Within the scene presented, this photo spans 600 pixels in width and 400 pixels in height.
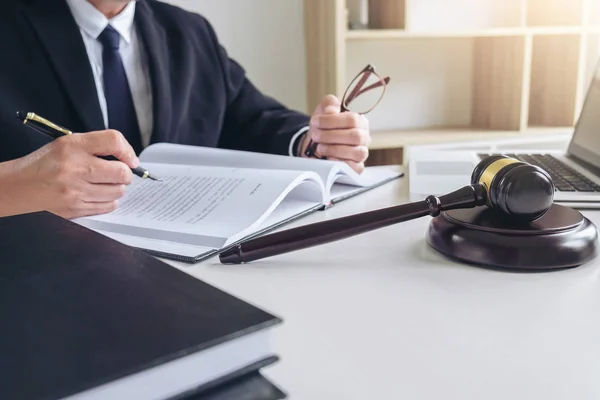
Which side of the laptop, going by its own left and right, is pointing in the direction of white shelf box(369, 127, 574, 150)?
right

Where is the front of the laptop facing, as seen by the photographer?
facing to the left of the viewer

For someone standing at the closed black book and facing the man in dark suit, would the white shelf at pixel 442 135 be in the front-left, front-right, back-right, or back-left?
front-right

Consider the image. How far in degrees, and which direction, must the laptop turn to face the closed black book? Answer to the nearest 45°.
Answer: approximately 90° to its left

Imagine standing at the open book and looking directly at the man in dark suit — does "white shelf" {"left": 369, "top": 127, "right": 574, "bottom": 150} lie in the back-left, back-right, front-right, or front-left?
front-right

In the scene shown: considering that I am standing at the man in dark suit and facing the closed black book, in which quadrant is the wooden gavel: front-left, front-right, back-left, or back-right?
front-left

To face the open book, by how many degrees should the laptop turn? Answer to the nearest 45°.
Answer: approximately 45° to its left

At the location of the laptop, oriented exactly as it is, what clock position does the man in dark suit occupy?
The man in dark suit is roughly at 12 o'clock from the laptop.

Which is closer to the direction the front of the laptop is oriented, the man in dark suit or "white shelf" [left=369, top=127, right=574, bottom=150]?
the man in dark suit

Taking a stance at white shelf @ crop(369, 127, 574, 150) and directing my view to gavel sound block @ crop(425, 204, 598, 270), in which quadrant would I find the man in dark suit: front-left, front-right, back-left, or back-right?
front-right
